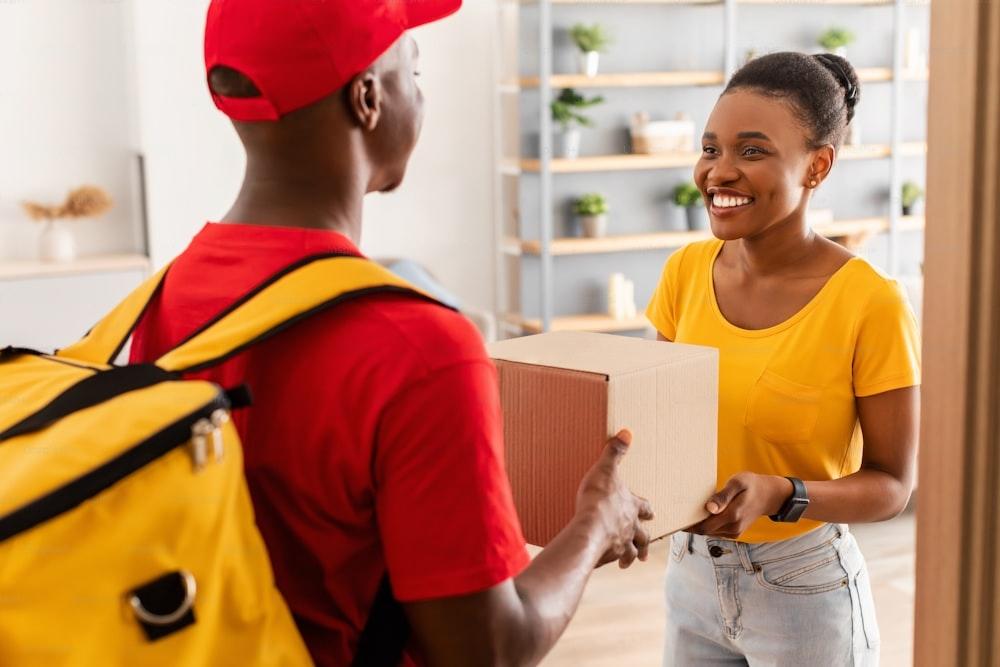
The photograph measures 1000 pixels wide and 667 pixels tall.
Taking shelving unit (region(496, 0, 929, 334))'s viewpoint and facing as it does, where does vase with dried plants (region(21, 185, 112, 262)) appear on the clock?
The vase with dried plants is roughly at 2 o'clock from the shelving unit.

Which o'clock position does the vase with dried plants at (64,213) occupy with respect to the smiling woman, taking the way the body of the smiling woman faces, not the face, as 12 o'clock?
The vase with dried plants is roughly at 3 o'clock from the smiling woman.

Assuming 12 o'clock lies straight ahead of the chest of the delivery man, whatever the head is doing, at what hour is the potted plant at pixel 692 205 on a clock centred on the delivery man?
The potted plant is roughly at 11 o'clock from the delivery man.

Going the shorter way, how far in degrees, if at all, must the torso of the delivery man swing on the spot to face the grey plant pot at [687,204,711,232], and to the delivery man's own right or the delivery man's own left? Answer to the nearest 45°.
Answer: approximately 45° to the delivery man's own left

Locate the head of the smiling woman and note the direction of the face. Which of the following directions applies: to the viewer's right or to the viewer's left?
to the viewer's left

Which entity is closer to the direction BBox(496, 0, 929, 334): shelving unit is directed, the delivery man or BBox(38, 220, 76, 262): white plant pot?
the delivery man

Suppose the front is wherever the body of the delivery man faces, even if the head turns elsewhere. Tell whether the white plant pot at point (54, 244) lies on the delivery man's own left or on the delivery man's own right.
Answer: on the delivery man's own left

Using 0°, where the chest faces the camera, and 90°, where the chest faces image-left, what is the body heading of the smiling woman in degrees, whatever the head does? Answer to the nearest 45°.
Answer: approximately 45°

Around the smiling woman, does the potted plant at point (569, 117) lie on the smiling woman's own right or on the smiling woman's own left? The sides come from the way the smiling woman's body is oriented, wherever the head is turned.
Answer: on the smiling woman's own right

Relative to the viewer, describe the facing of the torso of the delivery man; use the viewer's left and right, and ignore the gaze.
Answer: facing away from the viewer and to the right of the viewer

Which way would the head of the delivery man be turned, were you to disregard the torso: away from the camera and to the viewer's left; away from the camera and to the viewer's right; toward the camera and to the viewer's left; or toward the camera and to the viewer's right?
away from the camera and to the viewer's right

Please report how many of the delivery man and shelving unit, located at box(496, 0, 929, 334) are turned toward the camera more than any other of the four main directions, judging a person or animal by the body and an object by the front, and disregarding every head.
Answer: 1
